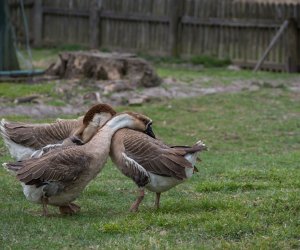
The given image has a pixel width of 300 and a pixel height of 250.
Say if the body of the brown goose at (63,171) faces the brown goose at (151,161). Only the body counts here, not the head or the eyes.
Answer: yes

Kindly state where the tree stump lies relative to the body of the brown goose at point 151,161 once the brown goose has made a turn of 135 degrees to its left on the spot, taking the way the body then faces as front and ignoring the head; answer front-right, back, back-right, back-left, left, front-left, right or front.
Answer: back-left

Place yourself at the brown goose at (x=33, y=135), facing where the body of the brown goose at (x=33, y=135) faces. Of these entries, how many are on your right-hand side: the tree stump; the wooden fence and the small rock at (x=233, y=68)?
0

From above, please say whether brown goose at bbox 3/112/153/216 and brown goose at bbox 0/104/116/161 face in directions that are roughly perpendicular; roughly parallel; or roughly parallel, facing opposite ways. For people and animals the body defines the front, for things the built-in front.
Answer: roughly parallel

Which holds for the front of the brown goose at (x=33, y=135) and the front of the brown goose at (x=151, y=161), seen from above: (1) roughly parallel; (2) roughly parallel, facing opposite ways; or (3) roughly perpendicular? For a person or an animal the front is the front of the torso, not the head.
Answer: roughly parallel, facing opposite ways

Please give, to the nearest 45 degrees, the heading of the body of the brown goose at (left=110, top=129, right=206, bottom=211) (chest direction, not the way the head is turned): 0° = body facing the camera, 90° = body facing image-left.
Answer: approximately 90°

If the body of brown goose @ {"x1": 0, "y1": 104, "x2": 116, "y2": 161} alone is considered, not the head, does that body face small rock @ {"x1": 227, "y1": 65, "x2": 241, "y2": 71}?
no

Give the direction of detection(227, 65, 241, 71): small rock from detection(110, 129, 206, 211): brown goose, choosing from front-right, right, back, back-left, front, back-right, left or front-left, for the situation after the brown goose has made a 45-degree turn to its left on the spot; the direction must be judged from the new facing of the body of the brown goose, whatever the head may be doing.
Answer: back-right

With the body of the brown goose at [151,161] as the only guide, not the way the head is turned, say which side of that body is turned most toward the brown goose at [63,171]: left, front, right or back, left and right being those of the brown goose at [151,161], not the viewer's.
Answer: front

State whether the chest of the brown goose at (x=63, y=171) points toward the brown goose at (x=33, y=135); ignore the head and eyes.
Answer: no

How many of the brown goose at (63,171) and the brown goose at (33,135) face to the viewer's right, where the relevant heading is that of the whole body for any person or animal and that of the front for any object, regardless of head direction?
2

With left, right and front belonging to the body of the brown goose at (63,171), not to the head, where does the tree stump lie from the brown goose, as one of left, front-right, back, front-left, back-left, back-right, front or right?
left

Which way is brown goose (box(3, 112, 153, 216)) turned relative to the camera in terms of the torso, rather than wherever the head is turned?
to the viewer's right

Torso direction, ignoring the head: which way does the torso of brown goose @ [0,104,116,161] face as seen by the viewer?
to the viewer's right

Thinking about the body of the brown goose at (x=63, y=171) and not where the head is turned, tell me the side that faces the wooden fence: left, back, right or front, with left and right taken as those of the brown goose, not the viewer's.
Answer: left

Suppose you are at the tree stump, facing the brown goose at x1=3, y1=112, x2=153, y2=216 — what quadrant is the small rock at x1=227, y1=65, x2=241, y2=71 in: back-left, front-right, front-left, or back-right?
back-left
